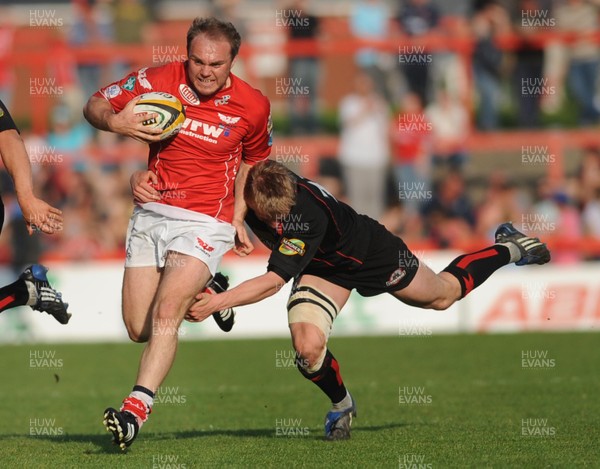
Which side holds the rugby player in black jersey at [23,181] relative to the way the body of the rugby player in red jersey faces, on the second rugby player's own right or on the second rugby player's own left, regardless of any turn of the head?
on the second rugby player's own right

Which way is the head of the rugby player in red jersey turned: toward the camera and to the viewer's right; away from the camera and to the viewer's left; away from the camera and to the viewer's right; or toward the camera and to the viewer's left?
toward the camera and to the viewer's left

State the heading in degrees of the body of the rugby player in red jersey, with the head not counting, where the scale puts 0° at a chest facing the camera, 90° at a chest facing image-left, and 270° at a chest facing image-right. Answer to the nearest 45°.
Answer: approximately 0°

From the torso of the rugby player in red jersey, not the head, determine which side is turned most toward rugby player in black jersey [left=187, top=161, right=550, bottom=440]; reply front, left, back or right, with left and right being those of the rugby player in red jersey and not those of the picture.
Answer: left
